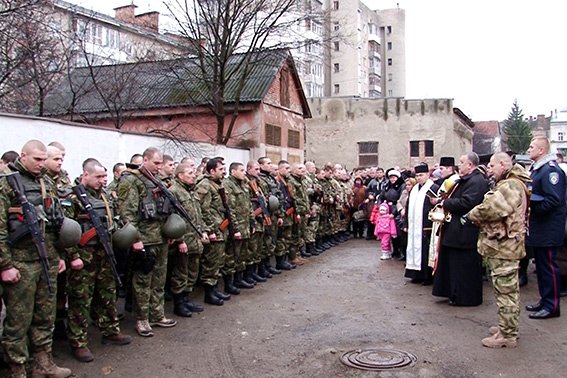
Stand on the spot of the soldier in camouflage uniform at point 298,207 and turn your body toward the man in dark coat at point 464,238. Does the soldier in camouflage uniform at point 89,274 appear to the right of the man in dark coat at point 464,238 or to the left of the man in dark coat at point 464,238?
right

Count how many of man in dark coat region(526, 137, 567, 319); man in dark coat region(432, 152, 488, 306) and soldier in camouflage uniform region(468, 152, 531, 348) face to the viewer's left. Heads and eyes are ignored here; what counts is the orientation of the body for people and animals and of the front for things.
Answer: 3

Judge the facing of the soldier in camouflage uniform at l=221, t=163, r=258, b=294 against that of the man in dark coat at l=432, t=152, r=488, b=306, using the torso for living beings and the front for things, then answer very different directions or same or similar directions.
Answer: very different directions

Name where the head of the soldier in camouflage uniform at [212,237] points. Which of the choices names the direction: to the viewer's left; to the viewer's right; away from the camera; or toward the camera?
to the viewer's right

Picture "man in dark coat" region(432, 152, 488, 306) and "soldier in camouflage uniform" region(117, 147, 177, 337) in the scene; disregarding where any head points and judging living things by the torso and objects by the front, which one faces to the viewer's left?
the man in dark coat

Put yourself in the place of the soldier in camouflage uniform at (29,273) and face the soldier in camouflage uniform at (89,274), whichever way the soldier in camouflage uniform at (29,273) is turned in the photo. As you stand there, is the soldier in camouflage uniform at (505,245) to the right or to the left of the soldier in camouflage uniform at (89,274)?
right

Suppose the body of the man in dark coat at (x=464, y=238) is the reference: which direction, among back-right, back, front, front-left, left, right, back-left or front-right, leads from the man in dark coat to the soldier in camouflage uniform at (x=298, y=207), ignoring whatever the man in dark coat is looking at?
front-right

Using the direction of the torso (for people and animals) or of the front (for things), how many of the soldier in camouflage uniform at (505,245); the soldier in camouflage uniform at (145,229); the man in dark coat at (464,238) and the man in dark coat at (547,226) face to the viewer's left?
3

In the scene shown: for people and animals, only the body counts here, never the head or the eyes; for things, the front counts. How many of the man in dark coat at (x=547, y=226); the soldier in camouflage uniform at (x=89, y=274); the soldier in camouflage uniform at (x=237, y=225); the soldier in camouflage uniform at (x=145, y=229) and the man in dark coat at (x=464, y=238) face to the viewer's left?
2

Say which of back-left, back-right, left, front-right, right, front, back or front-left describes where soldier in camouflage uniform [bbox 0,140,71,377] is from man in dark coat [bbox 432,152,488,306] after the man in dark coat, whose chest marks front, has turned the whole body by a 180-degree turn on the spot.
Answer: back-right

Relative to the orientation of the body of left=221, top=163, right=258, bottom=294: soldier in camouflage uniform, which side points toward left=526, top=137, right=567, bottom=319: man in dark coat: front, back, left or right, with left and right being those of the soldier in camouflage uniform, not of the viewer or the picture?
front

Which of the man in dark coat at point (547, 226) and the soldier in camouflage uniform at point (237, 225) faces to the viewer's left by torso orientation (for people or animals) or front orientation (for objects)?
the man in dark coat

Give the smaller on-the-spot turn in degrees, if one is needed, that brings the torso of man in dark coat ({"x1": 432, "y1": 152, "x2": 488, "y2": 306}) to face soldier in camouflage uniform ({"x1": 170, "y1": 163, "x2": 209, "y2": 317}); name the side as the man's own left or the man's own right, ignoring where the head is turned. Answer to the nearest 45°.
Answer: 0° — they already face them

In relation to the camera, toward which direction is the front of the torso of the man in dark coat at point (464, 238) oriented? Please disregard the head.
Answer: to the viewer's left

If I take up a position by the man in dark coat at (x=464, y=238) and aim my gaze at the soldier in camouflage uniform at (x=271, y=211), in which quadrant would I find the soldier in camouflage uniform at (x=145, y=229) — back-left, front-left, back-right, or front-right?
front-left

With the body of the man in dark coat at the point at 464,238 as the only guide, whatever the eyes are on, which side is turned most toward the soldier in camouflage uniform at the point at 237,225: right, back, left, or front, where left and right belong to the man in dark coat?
front

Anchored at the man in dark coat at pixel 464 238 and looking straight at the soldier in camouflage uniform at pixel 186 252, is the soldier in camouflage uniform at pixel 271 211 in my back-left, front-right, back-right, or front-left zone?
front-right

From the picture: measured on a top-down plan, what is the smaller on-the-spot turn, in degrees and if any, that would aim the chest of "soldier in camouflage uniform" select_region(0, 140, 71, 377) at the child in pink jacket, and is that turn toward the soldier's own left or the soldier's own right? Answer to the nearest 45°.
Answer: approximately 90° to the soldier's own left

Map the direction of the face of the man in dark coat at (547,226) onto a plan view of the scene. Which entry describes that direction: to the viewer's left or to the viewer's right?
to the viewer's left

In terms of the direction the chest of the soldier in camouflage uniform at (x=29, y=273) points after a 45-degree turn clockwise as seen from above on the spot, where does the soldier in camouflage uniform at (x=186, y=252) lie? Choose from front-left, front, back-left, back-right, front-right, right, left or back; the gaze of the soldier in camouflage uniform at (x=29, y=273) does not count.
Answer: back-left

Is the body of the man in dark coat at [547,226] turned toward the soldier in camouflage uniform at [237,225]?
yes
